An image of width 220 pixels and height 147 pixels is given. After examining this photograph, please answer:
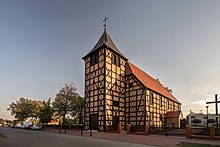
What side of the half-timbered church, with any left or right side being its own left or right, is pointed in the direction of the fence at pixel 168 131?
left

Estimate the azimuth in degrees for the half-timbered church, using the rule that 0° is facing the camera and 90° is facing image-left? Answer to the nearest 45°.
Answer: approximately 45°

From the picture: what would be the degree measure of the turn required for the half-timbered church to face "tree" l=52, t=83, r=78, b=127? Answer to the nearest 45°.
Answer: approximately 90° to its right

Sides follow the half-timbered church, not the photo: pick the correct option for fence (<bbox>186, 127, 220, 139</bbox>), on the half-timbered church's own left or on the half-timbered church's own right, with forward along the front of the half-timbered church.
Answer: on the half-timbered church's own left

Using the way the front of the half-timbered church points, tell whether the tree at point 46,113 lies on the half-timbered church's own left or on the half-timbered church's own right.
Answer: on the half-timbered church's own right
